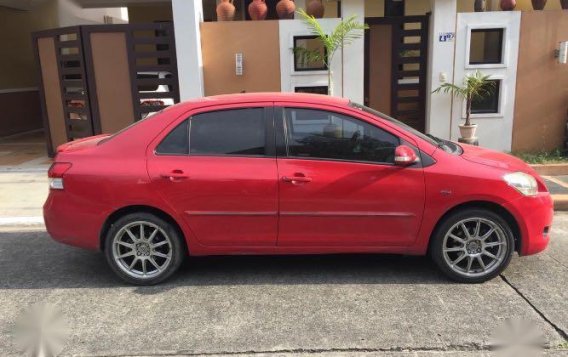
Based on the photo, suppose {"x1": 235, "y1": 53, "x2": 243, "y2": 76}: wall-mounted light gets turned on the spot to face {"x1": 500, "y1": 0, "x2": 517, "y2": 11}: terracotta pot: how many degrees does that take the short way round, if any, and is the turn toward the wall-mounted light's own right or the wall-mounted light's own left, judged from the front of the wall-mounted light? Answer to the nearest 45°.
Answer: approximately 90° to the wall-mounted light's own left

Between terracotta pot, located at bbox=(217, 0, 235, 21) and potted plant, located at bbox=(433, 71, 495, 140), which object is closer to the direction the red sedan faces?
the potted plant

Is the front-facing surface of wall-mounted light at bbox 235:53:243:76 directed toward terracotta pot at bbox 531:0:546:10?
no

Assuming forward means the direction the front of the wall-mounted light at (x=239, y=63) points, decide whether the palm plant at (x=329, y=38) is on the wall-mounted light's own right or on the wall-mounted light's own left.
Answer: on the wall-mounted light's own left

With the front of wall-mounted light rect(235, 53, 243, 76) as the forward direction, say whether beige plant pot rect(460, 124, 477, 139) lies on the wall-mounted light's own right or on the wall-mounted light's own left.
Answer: on the wall-mounted light's own left

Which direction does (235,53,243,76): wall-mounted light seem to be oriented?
toward the camera

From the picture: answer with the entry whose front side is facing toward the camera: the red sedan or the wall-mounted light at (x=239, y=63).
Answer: the wall-mounted light

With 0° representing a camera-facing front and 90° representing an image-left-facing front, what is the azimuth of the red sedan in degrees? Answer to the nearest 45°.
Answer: approximately 270°

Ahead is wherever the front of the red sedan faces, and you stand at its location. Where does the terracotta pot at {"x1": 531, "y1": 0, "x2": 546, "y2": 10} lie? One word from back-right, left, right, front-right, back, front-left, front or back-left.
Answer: front-left

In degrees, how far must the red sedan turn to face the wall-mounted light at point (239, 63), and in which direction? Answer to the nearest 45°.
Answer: approximately 90° to its left

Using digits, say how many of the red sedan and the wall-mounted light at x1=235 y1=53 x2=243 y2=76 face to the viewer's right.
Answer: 1

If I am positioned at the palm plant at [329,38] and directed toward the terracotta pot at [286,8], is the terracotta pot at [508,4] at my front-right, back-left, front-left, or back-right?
back-right

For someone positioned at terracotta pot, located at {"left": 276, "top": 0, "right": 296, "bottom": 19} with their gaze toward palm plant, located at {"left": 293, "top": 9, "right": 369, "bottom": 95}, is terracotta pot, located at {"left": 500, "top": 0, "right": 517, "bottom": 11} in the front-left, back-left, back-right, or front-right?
front-left

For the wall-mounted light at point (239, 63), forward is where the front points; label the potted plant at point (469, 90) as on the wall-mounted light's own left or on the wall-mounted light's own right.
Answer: on the wall-mounted light's own left

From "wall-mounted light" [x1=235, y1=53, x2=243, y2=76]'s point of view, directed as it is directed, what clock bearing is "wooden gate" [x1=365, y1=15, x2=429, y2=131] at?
The wooden gate is roughly at 9 o'clock from the wall-mounted light.

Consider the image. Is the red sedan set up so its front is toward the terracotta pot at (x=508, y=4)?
no

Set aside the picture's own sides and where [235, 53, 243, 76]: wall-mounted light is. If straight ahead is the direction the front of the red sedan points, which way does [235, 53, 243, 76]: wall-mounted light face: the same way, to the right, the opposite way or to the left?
to the right

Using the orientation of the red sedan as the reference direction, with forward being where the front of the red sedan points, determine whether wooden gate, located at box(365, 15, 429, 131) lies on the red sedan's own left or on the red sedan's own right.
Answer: on the red sedan's own left

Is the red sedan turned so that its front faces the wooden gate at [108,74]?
no
